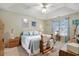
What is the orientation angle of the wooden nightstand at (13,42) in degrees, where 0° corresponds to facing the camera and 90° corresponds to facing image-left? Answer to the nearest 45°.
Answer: approximately 315°

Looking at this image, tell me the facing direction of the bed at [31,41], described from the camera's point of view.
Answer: facing the viewer and to the right of the viewer
